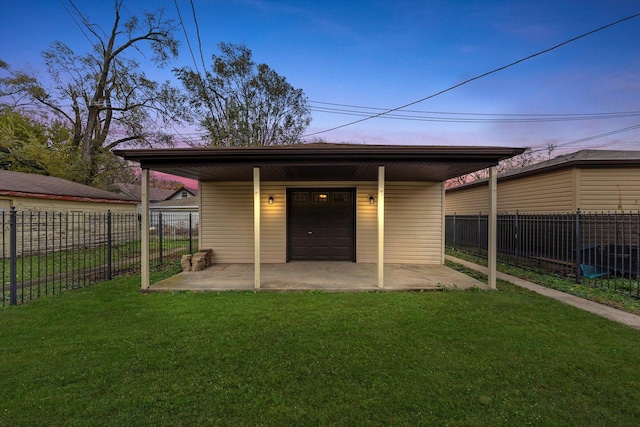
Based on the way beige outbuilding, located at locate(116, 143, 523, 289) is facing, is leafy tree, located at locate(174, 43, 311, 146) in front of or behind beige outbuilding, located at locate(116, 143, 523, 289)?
behind

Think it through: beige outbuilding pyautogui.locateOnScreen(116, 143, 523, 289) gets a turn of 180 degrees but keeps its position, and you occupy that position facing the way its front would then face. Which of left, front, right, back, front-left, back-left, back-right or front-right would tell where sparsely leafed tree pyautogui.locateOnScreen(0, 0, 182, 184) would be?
front-left

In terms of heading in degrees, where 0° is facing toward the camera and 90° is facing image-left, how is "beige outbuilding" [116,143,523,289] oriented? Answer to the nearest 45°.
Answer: approximately 0°

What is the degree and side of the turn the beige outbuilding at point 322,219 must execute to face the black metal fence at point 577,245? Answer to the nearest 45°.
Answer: approximately 90° to its left

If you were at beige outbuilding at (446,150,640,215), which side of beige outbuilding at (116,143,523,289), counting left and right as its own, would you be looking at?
left
